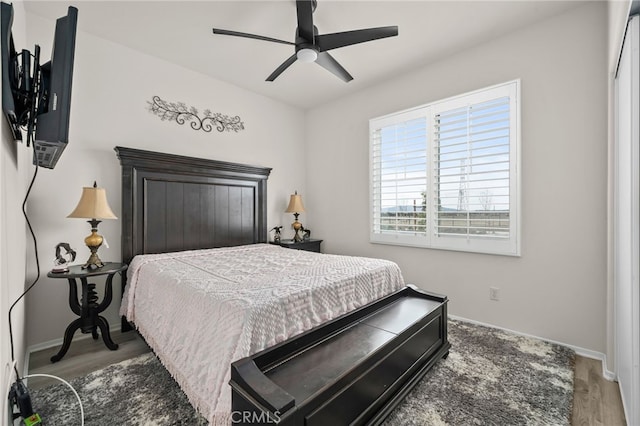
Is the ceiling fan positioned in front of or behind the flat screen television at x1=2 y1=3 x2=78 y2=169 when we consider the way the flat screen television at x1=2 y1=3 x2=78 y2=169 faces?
in front

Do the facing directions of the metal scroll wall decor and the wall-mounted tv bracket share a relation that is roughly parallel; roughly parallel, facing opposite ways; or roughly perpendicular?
roughly perpendicular

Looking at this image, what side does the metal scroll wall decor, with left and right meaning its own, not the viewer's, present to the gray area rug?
front

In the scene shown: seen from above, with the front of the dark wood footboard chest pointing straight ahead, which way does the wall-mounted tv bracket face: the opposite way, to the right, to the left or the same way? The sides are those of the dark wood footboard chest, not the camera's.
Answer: to the left

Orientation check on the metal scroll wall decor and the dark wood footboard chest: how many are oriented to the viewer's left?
0

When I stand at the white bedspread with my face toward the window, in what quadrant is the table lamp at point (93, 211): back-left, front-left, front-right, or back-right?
back-left

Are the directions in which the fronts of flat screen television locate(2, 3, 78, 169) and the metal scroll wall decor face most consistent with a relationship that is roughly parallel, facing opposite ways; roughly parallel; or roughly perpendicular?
roughly perpendicular

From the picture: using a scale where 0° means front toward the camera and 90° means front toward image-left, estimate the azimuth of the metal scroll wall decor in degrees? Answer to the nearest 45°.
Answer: approximately 315°

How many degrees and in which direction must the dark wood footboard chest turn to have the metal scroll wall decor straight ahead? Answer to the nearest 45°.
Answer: approximately 180°

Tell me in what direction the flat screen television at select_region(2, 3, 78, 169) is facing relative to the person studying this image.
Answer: facing to the right of the viewer

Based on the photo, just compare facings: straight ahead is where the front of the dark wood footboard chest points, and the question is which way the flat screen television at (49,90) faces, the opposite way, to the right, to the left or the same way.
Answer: to the left

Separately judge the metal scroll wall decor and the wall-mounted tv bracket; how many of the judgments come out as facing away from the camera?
0

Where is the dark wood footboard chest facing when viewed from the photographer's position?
facing the viewer and to the right of the viewer

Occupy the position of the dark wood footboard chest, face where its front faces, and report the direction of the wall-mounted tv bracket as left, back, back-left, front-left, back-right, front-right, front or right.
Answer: back-right

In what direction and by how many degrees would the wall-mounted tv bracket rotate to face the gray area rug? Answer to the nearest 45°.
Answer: approximately 45° to its right

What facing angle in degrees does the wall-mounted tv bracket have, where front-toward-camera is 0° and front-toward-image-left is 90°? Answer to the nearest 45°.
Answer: approximately 270°
